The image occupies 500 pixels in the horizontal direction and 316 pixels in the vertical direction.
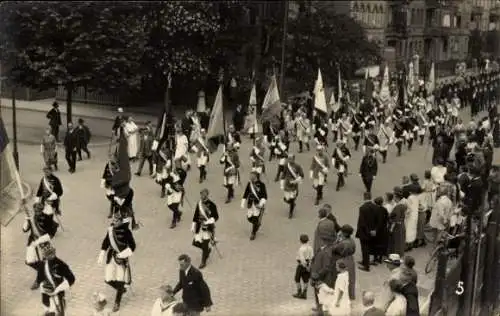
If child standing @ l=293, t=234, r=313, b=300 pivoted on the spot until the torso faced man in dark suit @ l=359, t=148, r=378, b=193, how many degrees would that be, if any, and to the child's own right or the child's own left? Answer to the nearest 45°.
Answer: approximately 45° to the child's own right

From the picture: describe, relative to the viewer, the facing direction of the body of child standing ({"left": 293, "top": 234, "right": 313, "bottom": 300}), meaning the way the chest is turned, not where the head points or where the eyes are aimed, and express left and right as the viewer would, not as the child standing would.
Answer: facing away from the viewer and to the left of the viewer

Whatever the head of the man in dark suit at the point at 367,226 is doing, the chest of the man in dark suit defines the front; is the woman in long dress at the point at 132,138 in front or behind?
in front

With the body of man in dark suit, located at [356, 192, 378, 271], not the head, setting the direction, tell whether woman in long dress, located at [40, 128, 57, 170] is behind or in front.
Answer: in front

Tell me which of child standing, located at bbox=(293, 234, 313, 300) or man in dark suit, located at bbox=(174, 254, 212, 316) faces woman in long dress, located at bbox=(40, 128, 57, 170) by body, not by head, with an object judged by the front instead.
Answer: the child standing

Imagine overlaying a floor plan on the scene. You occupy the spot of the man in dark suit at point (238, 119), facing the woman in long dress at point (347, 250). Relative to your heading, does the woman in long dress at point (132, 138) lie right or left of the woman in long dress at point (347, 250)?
right

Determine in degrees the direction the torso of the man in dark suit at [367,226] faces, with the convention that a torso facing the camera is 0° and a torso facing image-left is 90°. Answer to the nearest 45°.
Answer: approximately 135°

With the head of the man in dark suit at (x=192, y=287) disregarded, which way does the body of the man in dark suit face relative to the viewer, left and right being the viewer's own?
facing the viewer and to the left of the viewer

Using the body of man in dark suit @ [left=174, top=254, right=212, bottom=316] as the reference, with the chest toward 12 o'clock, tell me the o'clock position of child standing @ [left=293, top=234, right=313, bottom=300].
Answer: The child standing is roughly at 6 o'clock from the man in dark suit.

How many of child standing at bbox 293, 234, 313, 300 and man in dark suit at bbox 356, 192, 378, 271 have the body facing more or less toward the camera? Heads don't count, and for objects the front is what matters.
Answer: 0

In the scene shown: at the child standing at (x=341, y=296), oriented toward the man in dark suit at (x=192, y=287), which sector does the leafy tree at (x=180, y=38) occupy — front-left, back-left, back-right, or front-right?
front-right
